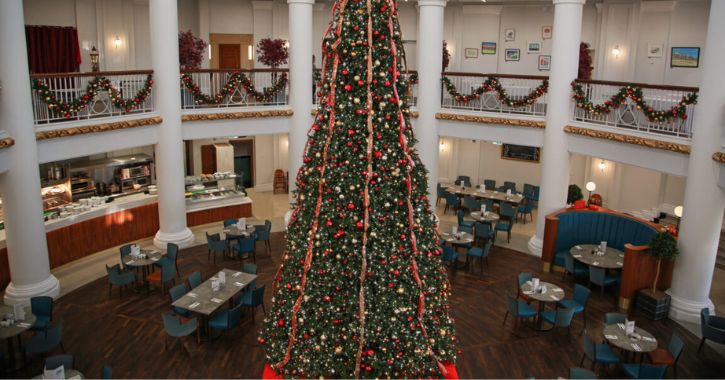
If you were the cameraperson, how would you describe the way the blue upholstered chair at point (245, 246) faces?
facing away from the viewer and to the left of the viewer

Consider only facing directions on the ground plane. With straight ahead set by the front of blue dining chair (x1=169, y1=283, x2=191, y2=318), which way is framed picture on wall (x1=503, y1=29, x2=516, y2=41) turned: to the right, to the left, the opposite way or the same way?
to the right

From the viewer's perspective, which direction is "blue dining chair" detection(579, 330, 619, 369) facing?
to the viewer's right

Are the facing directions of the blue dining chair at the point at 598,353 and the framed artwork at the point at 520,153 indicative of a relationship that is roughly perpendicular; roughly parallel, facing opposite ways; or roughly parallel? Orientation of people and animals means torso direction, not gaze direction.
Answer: roughly perpendicular

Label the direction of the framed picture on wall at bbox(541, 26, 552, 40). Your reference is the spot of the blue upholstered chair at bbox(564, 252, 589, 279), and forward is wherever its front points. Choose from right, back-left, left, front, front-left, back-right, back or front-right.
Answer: front-left

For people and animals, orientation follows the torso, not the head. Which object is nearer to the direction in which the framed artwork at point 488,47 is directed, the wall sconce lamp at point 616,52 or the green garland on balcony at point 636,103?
the green garland on balcony

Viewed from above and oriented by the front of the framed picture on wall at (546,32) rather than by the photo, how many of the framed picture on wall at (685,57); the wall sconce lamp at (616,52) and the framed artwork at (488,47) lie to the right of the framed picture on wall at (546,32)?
1

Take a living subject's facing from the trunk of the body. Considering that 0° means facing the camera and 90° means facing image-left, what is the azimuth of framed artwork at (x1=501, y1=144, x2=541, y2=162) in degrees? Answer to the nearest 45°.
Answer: approximately 0°
